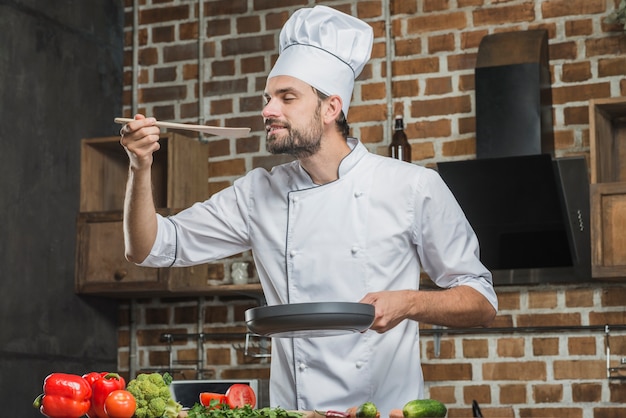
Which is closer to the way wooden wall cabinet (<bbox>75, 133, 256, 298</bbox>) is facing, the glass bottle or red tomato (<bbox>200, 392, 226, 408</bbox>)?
the red tomato

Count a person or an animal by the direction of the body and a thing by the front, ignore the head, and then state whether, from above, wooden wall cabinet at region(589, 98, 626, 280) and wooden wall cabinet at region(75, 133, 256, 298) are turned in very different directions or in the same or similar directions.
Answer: same or similar directions

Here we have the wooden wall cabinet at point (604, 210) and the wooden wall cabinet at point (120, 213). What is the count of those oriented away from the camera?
0

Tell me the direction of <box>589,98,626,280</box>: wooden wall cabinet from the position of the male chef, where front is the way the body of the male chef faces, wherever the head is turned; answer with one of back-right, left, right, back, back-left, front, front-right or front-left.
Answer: back

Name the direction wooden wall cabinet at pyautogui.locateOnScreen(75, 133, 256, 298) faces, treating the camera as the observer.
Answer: facing the viewer and to the left of the viewer

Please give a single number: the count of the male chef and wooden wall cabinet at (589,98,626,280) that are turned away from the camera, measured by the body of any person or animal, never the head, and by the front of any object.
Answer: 0

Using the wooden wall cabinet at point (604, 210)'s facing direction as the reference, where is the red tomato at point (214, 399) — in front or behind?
in front

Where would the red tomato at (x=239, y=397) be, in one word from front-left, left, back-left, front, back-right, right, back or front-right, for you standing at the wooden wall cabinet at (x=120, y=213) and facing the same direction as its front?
front-left

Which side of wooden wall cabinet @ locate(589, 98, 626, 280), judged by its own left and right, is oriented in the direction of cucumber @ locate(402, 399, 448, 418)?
front

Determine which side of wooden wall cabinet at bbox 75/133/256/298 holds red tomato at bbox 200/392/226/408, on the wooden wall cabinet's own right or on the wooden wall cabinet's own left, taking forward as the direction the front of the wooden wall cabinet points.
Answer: on the wooden wall cabinet's own left

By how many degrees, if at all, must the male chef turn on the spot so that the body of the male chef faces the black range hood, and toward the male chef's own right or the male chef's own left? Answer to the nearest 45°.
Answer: approximately 180°

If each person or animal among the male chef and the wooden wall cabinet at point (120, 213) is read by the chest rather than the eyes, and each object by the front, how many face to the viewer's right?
0

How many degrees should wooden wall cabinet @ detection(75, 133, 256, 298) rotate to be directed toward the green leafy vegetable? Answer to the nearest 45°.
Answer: approximately 45° to its left

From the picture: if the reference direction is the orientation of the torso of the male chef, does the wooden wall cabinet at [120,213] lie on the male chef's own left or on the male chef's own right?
on the male chef's own right

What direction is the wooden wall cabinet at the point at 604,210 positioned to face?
toward the camera

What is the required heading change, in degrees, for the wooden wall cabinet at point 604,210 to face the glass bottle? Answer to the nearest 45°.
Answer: approximately 90° to its right

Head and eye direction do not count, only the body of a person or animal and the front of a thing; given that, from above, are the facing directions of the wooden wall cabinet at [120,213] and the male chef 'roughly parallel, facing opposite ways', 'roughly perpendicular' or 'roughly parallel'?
roughly parallel
